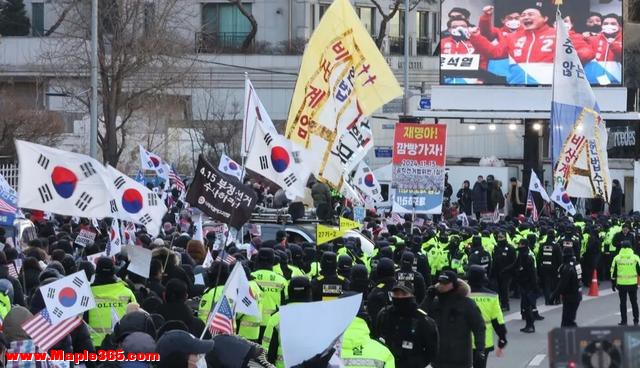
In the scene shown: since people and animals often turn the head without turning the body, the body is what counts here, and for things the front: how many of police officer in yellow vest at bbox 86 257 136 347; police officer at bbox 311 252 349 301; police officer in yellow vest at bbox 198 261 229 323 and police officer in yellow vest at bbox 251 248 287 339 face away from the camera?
4

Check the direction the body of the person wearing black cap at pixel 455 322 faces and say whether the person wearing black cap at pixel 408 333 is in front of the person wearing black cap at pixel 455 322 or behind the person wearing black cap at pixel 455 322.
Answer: in front

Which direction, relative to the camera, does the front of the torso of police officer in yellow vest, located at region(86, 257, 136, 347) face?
away from the camera

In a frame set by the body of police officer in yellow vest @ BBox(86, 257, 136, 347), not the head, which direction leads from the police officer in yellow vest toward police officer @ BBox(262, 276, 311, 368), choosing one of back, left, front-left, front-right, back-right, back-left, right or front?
back-right

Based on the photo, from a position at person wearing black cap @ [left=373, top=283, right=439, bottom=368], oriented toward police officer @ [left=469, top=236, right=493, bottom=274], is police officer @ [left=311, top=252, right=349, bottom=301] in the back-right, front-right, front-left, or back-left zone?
front-left

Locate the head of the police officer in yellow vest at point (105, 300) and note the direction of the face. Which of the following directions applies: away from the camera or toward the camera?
away from the camera

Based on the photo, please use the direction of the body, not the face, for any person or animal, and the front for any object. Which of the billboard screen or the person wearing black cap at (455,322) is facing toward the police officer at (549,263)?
the billboard screen

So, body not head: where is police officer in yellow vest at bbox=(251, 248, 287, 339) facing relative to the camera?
away from the camera

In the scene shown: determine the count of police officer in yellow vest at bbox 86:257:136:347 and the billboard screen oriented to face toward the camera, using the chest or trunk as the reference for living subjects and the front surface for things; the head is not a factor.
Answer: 1

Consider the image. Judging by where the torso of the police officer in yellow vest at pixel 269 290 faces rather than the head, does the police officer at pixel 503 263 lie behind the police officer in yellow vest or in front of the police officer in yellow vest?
in front

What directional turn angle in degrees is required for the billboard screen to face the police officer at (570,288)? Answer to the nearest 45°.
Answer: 0° — it already faces them

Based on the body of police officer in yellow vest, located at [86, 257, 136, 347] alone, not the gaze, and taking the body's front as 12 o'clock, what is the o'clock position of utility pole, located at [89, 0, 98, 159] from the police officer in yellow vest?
The utility pole is roughly at 12 o'clock from the police officer in yellow vest.

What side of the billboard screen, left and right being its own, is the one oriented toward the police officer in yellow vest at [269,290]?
front

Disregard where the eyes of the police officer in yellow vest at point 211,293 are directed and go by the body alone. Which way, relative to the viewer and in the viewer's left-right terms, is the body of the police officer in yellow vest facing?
facing away from the viewer

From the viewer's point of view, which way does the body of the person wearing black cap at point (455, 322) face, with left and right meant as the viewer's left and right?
facing the viewer and to the left of the viewer

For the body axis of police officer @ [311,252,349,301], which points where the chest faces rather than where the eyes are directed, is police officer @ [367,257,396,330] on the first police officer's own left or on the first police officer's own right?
on the first police officer's own right

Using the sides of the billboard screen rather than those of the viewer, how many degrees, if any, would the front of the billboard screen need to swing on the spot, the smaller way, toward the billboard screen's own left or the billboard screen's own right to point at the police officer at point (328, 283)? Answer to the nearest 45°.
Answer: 0° — it already faces them
